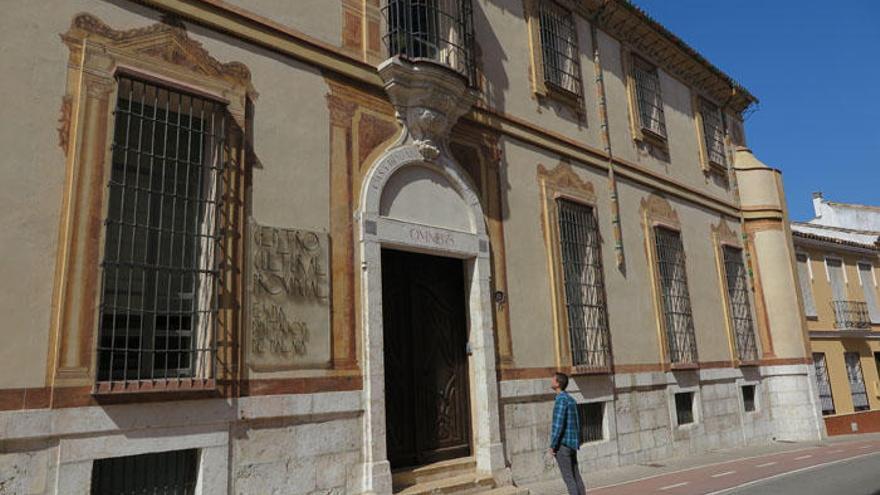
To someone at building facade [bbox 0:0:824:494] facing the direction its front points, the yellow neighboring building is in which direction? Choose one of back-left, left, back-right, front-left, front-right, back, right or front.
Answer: left
